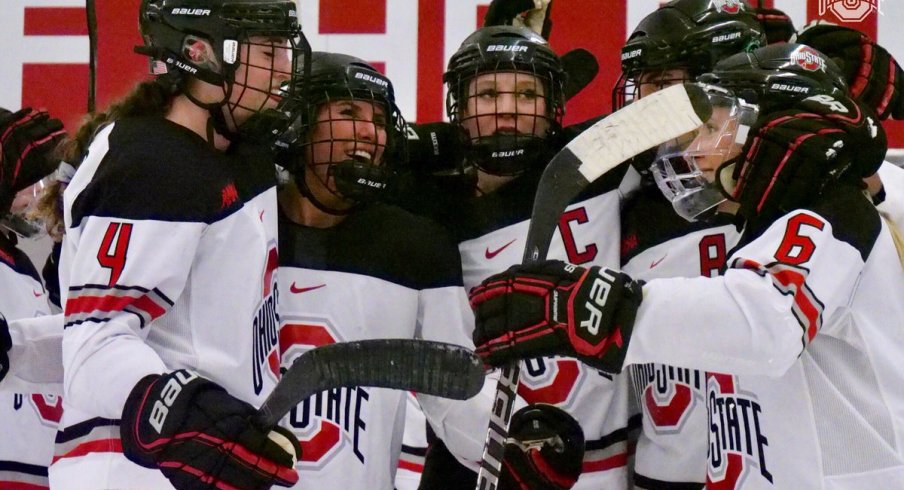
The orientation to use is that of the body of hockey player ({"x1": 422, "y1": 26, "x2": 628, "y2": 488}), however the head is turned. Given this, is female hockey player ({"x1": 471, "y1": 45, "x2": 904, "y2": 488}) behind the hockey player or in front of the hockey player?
in front

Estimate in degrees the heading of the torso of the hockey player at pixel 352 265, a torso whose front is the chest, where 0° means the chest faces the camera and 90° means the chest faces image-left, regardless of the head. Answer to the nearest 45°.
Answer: approximately 0°

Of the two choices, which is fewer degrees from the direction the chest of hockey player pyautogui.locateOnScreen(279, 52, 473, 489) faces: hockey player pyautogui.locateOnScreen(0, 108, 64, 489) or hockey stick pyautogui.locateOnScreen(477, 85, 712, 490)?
the hockey stick

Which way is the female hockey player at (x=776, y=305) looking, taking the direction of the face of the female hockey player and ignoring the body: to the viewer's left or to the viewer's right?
to the viewer's left

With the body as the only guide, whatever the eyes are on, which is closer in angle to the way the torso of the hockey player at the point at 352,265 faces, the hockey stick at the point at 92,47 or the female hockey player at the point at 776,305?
the female hockey player

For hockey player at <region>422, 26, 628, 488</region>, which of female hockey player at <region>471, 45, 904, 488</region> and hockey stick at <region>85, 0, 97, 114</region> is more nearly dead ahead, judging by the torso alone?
the female hockey player

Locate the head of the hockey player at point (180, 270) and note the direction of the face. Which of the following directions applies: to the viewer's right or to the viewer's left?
to the viewer's right

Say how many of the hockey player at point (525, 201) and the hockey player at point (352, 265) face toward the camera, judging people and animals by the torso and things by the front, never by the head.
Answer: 2

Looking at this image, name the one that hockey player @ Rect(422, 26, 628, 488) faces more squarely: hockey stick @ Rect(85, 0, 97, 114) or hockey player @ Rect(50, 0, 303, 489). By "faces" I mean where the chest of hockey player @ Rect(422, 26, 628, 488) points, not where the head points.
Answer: the hockey player
